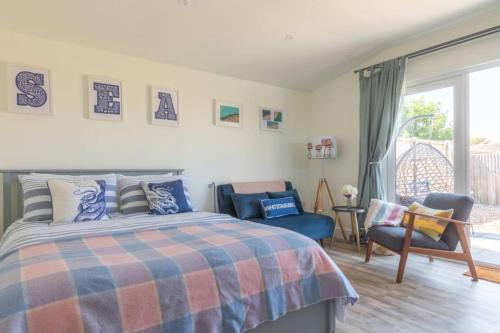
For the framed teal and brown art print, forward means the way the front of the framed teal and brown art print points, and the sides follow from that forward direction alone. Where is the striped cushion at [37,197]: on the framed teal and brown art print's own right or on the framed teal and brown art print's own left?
on the framed teal and brown art print's own right

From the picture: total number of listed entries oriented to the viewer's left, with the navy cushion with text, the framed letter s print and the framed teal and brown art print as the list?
0

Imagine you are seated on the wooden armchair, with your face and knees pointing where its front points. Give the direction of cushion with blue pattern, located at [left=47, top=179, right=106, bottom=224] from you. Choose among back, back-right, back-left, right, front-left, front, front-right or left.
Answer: front

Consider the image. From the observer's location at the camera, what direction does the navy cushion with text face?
facing the viewer and to the right of the viewer

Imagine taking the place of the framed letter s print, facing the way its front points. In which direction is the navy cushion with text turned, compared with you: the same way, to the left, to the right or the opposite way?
the same way

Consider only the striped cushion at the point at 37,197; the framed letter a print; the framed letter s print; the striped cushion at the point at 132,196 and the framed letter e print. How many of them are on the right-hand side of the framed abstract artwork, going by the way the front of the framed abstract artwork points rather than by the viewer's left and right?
5

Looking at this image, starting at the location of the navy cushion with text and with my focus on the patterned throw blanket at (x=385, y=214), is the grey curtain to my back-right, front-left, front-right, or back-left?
front-left

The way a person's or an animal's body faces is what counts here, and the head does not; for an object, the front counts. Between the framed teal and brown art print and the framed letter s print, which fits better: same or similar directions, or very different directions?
same or similar directions

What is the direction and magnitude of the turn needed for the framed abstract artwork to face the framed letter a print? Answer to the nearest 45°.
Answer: approximately 90° to its right

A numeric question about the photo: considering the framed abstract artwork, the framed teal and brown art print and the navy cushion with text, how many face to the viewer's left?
0

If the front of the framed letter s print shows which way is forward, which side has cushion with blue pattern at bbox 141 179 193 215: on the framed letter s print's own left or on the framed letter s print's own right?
on the framed letter s print's own left

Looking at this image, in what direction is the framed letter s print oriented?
toward the camera
